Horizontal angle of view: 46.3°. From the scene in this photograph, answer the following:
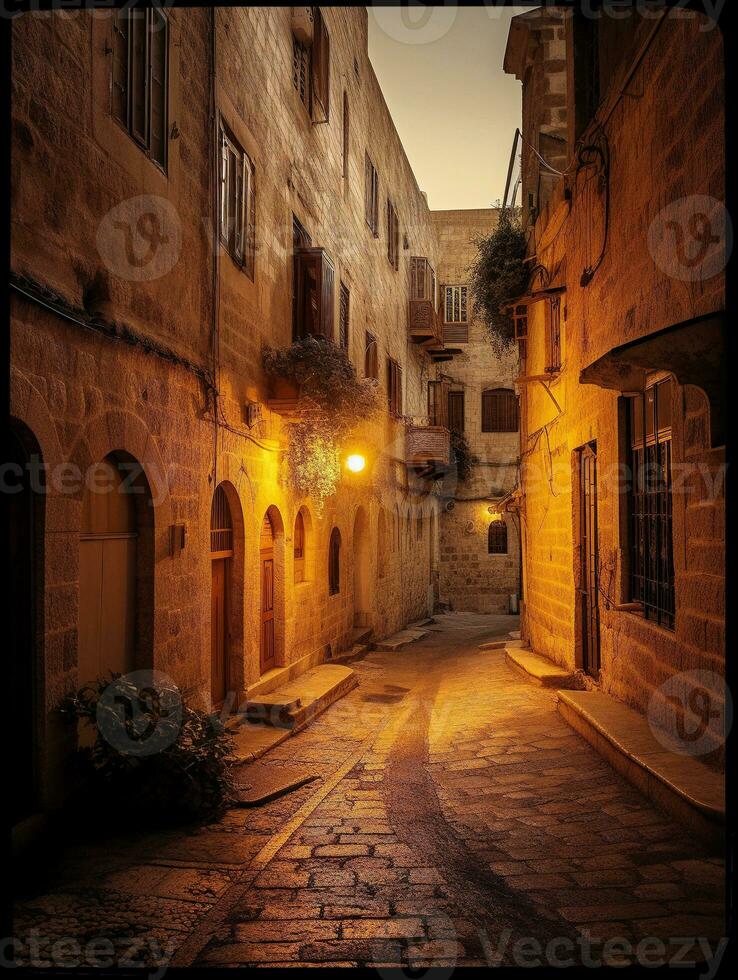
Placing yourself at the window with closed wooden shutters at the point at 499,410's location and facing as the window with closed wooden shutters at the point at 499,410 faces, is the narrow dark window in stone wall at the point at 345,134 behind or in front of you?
in front

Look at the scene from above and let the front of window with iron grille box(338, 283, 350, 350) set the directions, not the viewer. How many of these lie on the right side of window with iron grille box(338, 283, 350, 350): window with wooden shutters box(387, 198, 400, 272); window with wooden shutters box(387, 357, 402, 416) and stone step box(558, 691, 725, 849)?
1

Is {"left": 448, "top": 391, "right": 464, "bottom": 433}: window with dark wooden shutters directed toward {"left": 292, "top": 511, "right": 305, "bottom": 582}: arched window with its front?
yes

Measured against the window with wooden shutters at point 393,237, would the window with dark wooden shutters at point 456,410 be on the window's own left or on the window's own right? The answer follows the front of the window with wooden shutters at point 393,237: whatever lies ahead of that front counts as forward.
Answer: on the window's own left

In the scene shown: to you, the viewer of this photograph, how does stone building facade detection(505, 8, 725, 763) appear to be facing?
facing to the left of the viewer

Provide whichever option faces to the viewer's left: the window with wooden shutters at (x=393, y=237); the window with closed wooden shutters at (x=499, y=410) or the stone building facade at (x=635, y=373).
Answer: the stone building facade

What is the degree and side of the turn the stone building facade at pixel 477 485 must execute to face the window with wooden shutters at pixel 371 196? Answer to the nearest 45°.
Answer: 0° — it already faces it

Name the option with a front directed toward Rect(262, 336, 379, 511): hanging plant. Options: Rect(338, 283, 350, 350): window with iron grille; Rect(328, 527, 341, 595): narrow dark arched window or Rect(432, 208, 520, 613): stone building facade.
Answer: the stone building facade

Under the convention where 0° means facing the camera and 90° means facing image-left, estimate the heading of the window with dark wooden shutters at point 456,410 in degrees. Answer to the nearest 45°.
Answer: approximately 0°

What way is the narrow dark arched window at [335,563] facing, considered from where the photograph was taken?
facing to the right of the viewer
